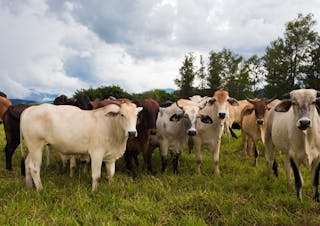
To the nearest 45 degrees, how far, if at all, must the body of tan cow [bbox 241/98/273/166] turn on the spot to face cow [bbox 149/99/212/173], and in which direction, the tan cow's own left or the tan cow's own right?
approximately 90° to the tan cow's own right

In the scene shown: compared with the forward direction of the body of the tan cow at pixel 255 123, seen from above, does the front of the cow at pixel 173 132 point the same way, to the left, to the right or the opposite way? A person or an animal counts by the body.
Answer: the same way

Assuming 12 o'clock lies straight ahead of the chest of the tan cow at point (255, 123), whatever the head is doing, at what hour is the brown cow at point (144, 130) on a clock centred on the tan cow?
The brown cow is roughly at 3 o'clock from the tan cow.

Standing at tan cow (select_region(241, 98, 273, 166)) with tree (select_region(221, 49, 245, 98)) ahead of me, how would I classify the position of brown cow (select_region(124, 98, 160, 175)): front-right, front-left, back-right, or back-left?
back-left

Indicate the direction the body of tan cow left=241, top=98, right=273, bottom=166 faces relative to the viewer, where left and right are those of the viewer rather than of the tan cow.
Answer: facing the viewer and to the right of the viewer

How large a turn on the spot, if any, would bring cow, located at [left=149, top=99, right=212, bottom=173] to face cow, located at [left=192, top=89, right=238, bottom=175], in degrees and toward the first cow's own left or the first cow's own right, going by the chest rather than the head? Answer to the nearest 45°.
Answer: approximately 45° to the first cow's own left

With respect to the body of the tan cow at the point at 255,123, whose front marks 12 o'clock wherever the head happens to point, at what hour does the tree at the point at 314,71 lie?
The tree is roughly at 8 o'clock from the tan cow.

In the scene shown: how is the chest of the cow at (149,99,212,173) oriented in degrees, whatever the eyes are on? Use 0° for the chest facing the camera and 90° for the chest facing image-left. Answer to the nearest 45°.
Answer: approximately 315°

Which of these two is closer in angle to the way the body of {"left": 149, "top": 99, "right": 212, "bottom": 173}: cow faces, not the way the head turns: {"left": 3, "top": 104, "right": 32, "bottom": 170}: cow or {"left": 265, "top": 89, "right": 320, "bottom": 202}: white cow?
the white cow

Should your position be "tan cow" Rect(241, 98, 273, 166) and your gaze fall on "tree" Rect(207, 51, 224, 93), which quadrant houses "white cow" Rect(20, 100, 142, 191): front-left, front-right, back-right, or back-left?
back-left

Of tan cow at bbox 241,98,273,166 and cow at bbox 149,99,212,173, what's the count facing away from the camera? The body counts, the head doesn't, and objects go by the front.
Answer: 0

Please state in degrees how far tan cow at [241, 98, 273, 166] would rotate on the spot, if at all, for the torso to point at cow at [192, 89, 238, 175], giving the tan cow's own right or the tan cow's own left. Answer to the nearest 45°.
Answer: approximately 90° to the tan cow's own right

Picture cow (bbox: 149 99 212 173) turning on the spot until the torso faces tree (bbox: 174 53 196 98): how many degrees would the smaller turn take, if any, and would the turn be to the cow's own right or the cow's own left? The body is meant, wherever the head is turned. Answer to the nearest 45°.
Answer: approximately 135° to the cow's own left
